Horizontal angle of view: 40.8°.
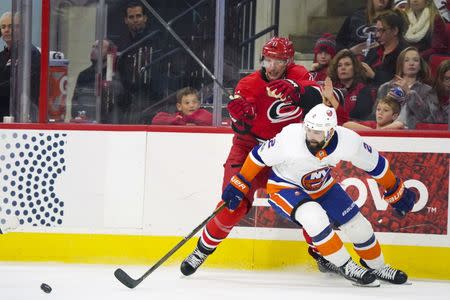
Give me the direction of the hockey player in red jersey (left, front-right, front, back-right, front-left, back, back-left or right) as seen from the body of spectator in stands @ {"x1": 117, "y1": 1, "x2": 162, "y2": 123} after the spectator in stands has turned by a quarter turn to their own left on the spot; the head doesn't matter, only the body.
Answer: front-right

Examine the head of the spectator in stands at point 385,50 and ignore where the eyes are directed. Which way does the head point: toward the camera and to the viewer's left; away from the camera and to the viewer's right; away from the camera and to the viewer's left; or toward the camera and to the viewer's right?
toward the camera and to the viewer's left

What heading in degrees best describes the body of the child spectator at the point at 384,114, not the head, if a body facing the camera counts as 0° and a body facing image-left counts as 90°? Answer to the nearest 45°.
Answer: approximately 45°

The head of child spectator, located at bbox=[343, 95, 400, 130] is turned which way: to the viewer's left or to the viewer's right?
to the viewer's left

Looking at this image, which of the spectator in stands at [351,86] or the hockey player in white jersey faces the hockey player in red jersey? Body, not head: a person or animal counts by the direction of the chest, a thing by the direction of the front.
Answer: the spectator in stands

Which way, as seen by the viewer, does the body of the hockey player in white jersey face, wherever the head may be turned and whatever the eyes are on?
toward the camera

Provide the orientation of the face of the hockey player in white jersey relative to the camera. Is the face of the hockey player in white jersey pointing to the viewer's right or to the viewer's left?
to the viewer's left

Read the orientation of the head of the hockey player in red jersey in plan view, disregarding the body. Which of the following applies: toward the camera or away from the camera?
toward the camera

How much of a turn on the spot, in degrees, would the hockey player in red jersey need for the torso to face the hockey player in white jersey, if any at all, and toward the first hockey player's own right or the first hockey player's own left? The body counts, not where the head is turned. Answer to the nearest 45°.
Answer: approximately 45° to the first hockey player's own left

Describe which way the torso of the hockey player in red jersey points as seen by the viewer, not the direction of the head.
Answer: toward the camera
